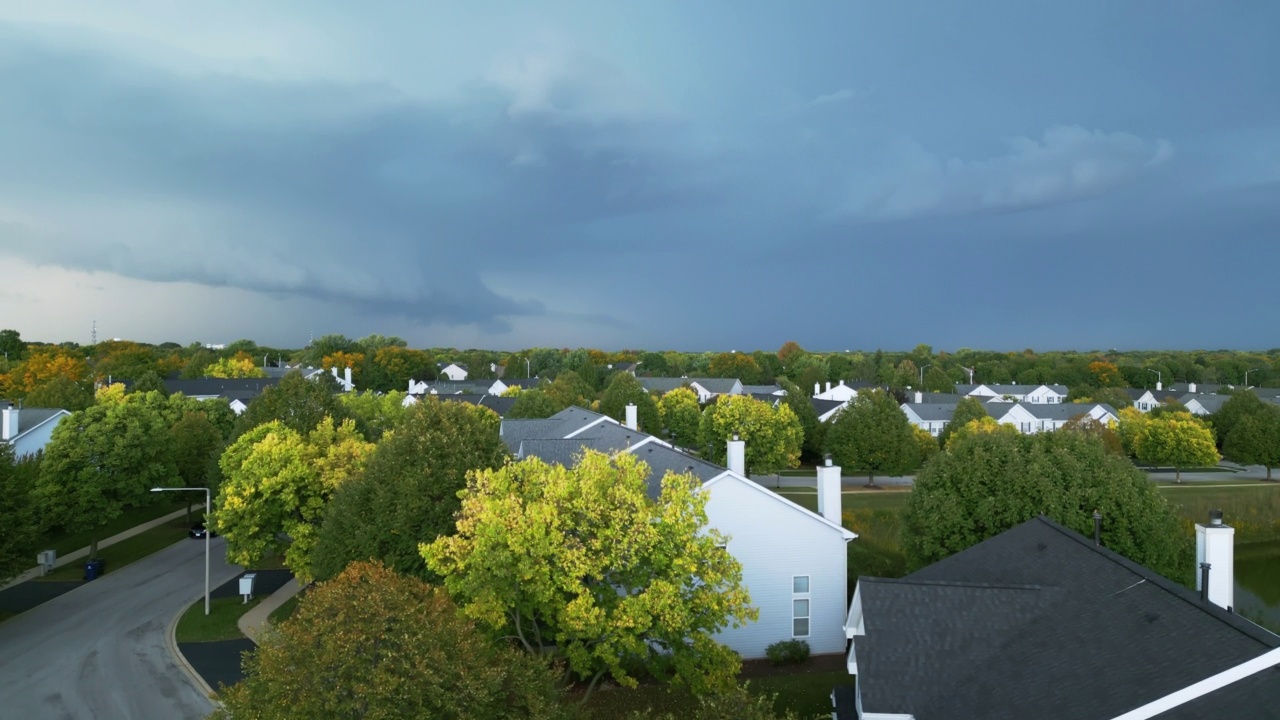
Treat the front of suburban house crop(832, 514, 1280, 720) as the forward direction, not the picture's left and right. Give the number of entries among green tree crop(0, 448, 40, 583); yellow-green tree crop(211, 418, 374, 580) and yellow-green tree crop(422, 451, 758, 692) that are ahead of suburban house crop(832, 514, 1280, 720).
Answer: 3

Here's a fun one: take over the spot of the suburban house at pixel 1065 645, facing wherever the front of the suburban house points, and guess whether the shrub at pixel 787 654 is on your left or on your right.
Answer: on your right

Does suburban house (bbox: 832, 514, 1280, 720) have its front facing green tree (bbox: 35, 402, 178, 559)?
yes

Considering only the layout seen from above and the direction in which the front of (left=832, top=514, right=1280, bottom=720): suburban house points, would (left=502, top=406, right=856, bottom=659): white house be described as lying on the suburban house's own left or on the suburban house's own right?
on the suburban house's own right

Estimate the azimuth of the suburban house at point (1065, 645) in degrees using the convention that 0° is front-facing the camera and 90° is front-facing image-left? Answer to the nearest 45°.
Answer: approximately 90°
